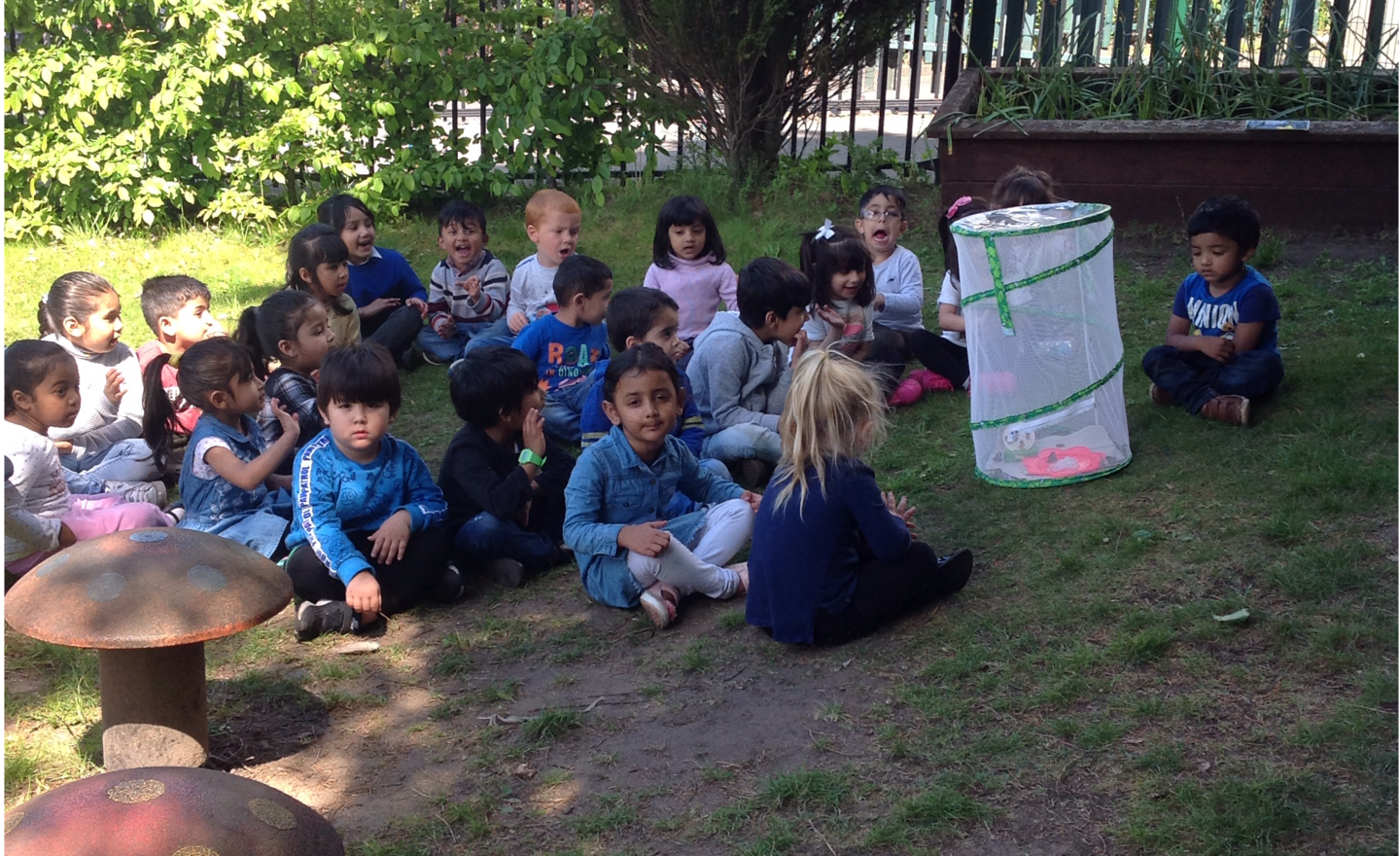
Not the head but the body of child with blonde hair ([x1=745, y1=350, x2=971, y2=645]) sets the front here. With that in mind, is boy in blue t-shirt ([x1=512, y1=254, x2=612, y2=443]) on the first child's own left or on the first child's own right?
on the first child's own left

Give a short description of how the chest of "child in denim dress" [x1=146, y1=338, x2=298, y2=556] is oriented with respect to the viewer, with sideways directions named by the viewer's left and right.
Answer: facing to the right of the viewer

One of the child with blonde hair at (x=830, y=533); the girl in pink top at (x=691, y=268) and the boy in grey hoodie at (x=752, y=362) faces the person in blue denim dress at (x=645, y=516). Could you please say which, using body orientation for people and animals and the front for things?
the girl in pink top

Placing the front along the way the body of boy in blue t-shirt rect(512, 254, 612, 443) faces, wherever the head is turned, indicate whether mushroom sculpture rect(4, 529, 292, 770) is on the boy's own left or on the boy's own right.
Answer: on the boy's own right

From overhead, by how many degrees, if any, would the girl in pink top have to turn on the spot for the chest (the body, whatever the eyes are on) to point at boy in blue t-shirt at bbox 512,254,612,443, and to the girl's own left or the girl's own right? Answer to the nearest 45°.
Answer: approximately 45° to the girl's own right

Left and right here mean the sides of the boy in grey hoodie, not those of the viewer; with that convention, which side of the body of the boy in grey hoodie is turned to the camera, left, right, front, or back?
right

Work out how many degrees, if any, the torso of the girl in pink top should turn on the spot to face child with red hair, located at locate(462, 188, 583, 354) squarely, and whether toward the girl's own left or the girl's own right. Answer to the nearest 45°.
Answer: approximately 135° to the girl's own right
